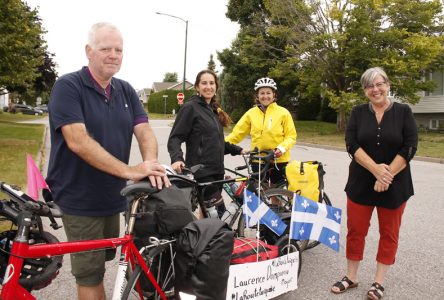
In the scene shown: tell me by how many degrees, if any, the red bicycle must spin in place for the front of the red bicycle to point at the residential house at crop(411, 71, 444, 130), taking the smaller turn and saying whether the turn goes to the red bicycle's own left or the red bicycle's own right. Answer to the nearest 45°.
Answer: approximately 180°

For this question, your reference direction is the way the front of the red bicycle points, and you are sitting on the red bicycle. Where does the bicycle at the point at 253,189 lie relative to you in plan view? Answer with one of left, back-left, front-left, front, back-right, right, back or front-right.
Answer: back

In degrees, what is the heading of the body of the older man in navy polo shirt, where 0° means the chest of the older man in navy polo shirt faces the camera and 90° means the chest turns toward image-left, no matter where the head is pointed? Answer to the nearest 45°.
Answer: approximately 315°

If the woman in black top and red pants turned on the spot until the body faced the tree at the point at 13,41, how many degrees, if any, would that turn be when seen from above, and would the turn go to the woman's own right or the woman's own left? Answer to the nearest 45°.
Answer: approximately 135° to the woman's own right

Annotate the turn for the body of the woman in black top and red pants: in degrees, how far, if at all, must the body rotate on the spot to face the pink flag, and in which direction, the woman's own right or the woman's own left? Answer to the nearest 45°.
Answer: approximately 45° to the woman's own right

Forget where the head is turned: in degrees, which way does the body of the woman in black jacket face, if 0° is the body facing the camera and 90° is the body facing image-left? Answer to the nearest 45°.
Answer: approximately 315°

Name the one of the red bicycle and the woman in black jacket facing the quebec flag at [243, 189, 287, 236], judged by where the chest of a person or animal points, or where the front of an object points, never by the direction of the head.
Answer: the woman in black jacket

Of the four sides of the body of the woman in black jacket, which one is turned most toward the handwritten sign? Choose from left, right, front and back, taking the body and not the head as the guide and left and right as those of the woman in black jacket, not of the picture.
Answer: front

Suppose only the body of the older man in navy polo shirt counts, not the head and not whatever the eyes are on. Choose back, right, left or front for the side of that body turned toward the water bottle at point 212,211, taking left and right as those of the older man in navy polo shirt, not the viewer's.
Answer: left

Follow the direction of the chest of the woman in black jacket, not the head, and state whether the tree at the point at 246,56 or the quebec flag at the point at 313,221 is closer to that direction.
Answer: the quebec flag

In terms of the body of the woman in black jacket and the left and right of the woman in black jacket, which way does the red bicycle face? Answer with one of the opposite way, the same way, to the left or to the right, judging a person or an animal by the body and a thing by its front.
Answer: to the right

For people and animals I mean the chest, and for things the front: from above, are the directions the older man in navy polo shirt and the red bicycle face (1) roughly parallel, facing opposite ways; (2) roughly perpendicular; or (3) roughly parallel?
roughly perpendicular
